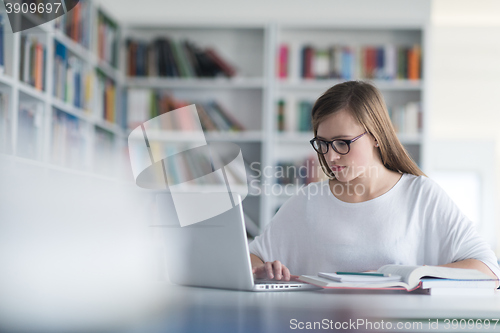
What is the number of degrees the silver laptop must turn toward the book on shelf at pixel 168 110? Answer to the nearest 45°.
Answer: approximately 45° to its left

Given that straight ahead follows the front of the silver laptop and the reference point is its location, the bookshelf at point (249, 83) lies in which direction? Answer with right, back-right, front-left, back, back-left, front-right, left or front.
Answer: front-left

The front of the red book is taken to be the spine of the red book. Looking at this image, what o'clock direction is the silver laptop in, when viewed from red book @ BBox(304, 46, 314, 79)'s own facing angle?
The silver laptop is roughly at 12 o'clock from the red book.

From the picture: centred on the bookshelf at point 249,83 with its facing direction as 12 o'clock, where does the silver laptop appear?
The silver laptop is roughly at 12 o'clock from the bookshelf.

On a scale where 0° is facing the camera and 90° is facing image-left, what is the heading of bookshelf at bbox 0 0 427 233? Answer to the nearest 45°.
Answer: approximately 0°

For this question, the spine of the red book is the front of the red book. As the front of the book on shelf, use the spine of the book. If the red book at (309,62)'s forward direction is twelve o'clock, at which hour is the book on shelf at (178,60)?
The book on shelf is roughly at 3 o'clock from the red book.

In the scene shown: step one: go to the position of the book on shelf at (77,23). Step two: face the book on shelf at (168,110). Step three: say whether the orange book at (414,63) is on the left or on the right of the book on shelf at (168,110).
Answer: right

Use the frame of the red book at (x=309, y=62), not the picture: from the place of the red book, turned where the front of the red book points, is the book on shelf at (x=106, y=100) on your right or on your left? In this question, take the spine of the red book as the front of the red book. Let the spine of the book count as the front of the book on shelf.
on your right

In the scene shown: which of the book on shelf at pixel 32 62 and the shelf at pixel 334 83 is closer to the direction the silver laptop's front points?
the shelf

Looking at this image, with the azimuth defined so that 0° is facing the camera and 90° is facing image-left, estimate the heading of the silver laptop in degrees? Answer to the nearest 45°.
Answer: approximately 225°

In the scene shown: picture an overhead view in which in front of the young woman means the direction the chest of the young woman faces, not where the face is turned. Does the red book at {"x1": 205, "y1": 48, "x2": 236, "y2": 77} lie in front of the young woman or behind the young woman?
behind
